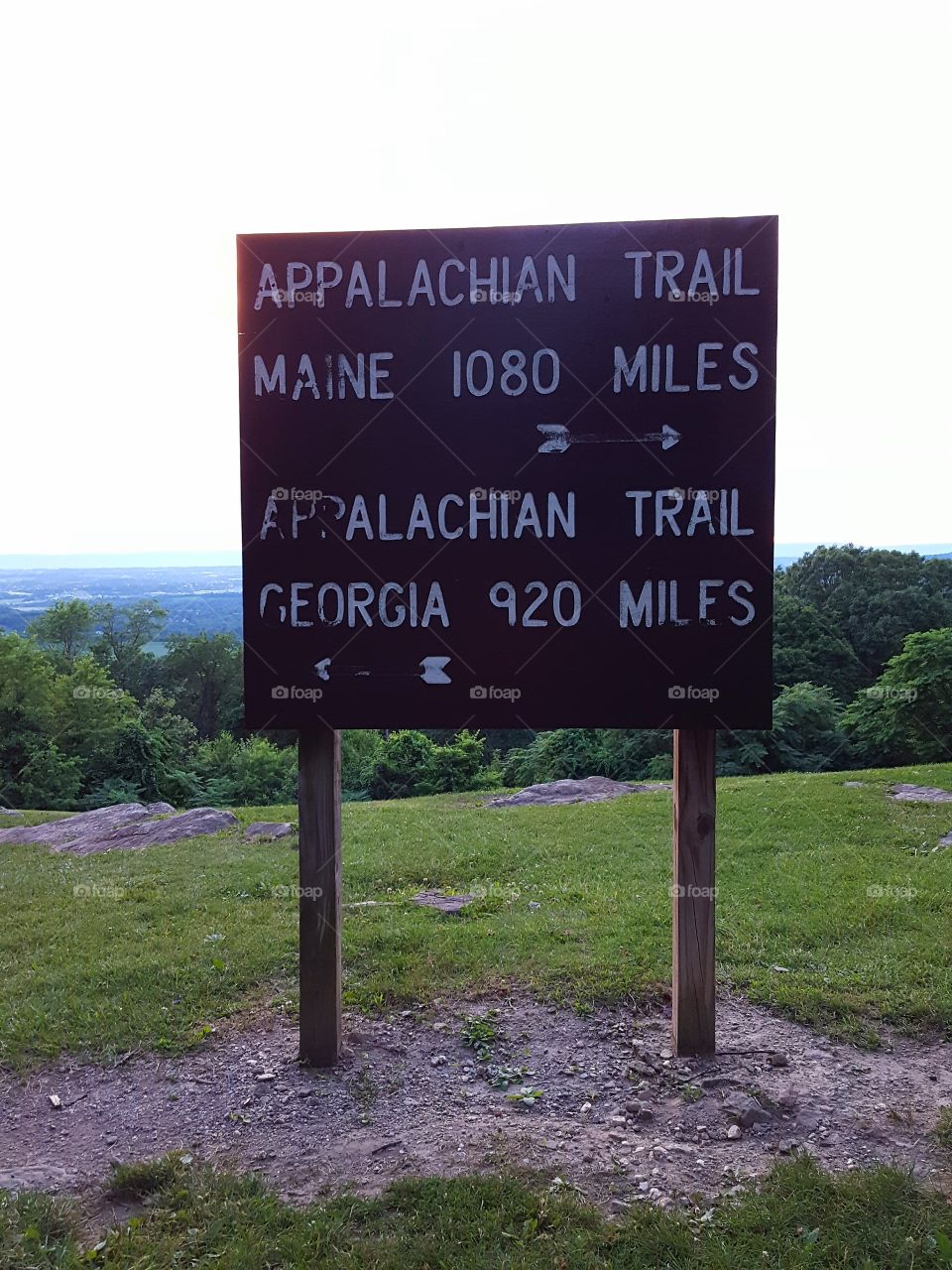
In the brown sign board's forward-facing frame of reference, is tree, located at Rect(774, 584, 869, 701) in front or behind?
behind

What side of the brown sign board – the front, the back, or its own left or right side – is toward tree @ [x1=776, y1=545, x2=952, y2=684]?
back

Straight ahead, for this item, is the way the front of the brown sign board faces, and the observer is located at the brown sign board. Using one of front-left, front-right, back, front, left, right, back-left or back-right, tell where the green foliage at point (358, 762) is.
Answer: back

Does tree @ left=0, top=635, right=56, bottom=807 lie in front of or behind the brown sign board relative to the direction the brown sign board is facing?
behind

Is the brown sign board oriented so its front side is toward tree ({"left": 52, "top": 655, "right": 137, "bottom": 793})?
no

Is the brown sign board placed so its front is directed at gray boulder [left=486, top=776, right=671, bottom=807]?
no

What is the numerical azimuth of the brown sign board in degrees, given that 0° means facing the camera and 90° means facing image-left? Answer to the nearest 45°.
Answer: approximately 0°

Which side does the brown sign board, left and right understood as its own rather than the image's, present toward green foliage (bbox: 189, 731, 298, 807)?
back

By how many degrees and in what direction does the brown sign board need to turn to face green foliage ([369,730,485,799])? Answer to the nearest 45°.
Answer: approximately 180°

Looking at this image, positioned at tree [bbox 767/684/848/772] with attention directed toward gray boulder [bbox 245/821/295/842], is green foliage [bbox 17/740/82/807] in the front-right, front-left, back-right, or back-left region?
front-right
